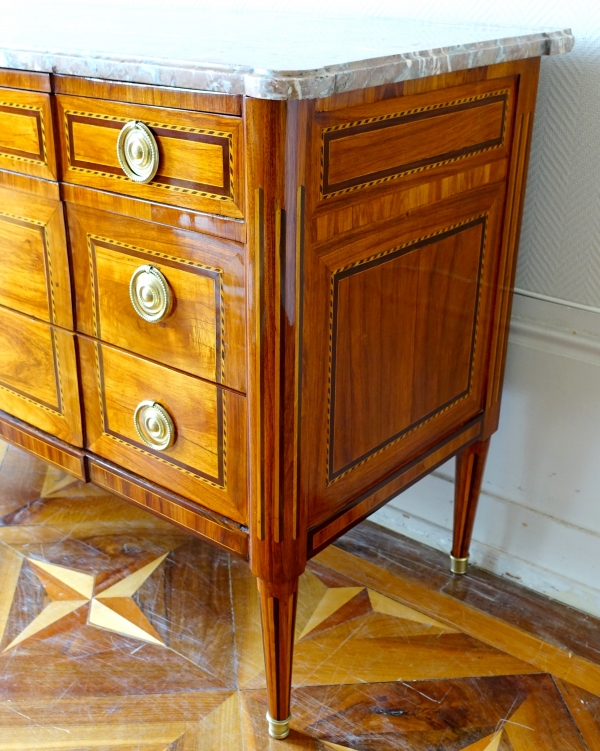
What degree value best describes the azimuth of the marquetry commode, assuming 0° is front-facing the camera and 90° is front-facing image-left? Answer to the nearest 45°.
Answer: approximately 45°
